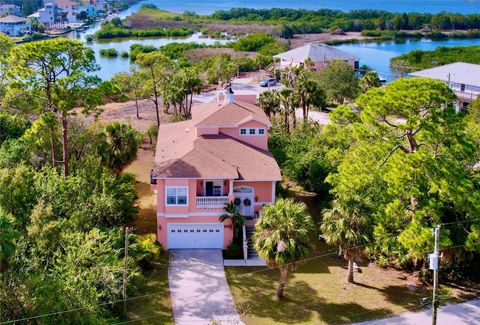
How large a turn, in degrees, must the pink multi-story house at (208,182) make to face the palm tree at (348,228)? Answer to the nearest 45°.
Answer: approximately 45° to its left

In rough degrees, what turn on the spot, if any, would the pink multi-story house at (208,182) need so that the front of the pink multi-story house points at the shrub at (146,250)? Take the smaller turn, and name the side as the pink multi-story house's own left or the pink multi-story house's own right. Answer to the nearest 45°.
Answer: approximately 45° to the pink multi-story house's own right

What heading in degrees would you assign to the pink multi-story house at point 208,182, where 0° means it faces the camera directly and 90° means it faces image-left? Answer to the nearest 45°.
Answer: approximately 0°

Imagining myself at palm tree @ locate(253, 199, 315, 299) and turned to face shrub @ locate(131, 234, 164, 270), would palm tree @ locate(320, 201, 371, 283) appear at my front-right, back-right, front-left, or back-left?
back-right

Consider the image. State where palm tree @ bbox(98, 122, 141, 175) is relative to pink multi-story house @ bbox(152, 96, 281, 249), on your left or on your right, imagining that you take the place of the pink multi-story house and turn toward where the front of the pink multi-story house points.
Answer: on your right
